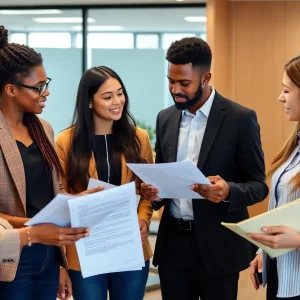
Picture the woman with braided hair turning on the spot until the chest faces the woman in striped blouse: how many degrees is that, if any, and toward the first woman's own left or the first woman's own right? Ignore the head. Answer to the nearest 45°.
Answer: approximately 45° to the first woman's own left

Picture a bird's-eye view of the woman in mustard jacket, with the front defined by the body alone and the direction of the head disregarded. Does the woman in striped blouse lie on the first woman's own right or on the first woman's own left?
on the first woman's own left

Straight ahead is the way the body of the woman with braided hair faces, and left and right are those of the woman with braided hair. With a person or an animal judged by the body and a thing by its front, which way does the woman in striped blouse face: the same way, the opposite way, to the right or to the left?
to the right

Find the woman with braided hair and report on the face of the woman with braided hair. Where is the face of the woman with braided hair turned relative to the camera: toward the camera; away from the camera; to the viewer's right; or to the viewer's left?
to the viewer's right

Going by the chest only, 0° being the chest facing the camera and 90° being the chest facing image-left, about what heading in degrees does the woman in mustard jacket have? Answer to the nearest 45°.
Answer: approximately 0°

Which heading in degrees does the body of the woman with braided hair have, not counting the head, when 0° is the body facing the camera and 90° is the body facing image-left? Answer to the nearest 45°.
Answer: approximately 315°

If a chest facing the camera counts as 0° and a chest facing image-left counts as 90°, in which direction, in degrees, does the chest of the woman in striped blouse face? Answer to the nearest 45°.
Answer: approximately 45°
